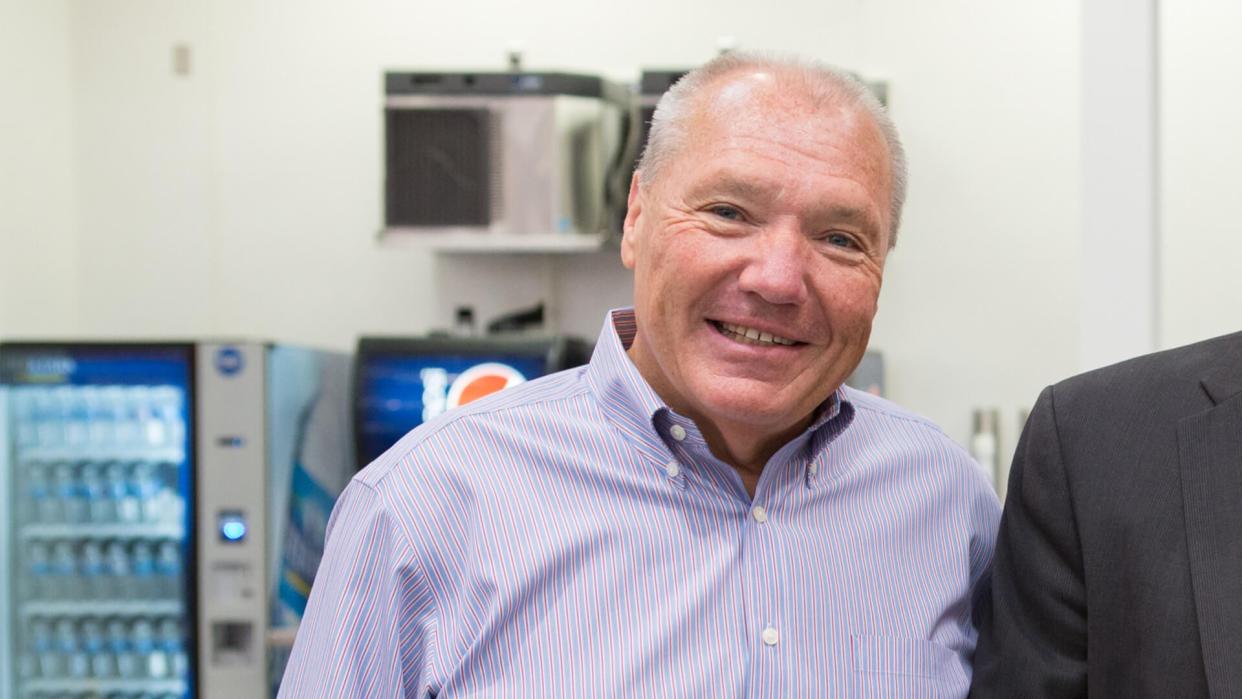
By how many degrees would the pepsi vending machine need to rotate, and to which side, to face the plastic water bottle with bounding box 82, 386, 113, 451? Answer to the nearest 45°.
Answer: approximately 90° to its right

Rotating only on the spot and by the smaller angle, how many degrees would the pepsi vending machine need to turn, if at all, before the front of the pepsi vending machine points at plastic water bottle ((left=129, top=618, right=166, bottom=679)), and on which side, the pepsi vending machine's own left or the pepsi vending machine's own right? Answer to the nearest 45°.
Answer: approximately 90° to the pepsi vending machine's own right

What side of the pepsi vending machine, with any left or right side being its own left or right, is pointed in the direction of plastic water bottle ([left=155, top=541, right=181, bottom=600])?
right

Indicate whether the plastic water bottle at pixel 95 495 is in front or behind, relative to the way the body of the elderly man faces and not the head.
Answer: behind

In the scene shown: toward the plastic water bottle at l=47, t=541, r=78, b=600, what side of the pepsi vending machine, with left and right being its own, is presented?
right

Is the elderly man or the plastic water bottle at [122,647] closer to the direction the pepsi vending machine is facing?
the elderly man

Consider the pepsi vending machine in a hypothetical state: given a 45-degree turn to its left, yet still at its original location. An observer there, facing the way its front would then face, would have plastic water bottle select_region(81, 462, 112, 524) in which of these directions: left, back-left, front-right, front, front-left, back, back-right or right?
back-right

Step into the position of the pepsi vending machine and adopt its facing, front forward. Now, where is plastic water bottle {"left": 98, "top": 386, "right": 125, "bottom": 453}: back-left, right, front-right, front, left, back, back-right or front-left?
right

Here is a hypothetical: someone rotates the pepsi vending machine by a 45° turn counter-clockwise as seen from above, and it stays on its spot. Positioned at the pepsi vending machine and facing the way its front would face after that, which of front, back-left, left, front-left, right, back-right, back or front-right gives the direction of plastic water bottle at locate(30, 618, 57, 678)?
back-right

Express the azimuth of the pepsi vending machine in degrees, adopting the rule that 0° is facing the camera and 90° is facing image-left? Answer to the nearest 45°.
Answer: approximately 0°

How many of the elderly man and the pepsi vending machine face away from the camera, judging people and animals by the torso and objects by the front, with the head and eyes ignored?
0

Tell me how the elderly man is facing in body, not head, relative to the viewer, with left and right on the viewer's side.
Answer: facing the viewer and to the right of the viewer
